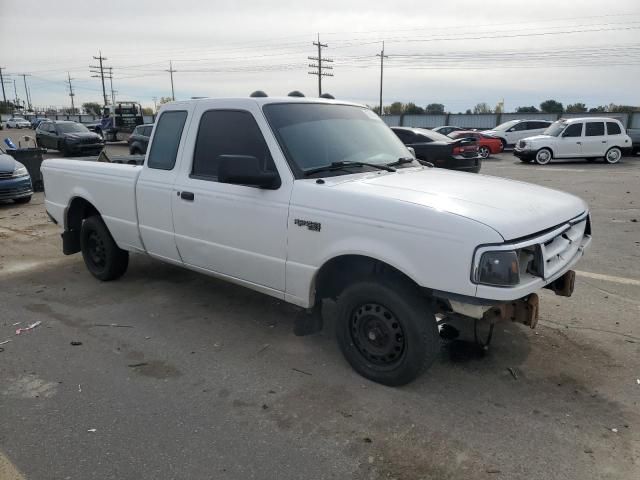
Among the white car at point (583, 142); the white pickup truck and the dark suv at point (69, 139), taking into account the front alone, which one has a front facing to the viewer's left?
the white car

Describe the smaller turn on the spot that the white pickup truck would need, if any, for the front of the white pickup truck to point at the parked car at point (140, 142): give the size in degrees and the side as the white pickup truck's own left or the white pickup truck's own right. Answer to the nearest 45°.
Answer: approximately 180°

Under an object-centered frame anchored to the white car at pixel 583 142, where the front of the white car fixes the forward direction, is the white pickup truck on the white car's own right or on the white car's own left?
on the white car's own left

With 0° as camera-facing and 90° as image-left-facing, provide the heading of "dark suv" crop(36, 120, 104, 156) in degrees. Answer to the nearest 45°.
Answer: approximately 315°

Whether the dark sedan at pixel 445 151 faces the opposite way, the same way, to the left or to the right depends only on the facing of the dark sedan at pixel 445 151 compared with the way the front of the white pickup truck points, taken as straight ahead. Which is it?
the opposite way

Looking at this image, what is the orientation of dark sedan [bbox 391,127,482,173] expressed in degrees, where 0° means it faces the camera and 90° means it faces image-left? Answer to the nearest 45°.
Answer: approximately 135°

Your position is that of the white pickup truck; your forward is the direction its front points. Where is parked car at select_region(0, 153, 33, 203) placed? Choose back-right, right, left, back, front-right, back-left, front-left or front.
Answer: back

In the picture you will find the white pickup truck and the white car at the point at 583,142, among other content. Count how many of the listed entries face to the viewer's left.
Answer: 1

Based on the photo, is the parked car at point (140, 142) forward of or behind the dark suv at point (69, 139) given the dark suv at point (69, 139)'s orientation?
forward

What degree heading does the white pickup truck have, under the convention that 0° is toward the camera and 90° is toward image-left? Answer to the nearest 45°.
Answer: approximately 315°

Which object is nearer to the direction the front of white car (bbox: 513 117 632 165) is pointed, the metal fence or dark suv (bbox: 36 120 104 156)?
the dark suv

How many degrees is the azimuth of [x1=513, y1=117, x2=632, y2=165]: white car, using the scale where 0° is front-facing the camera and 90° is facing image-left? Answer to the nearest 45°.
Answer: approximately 90°
